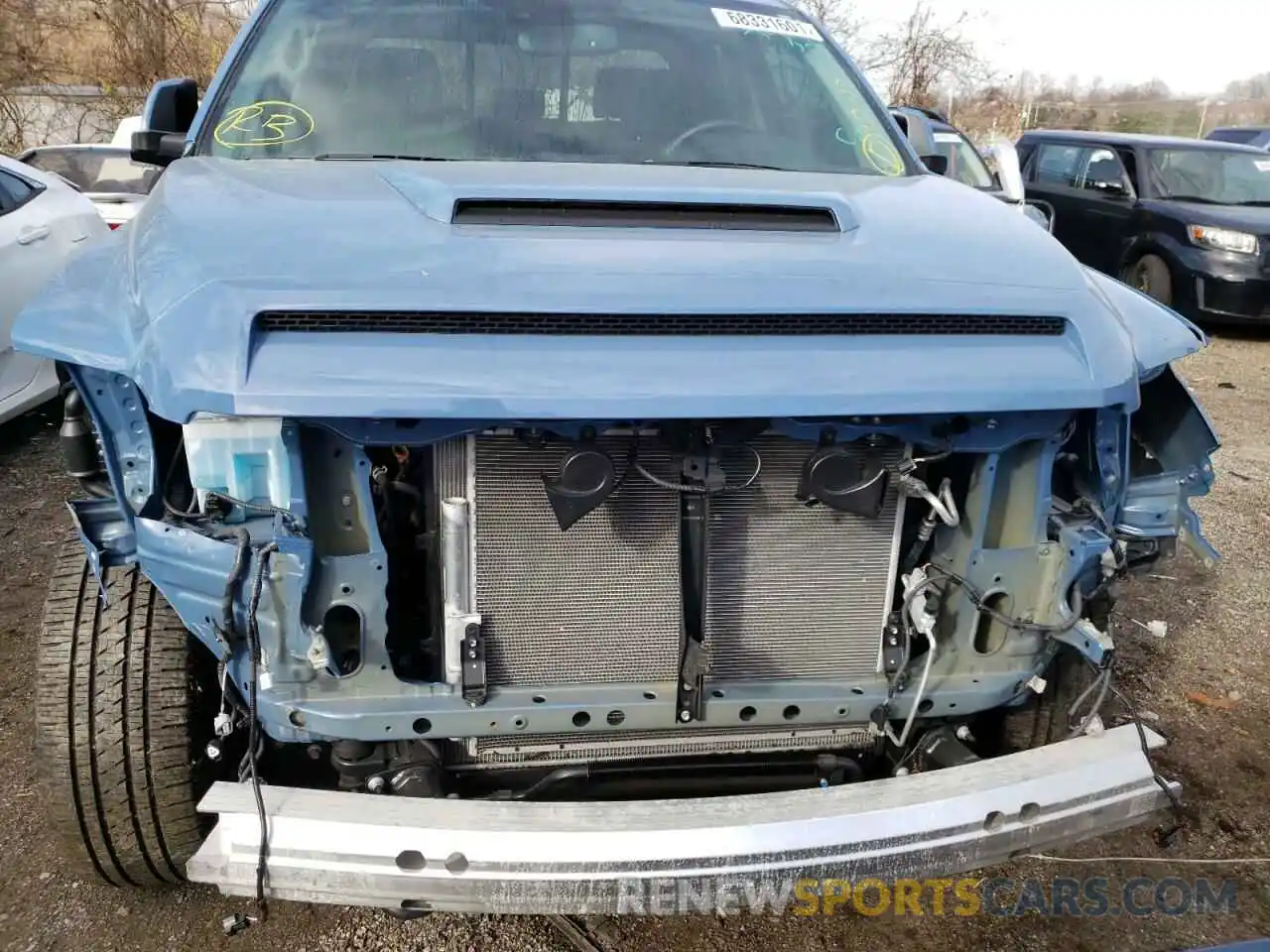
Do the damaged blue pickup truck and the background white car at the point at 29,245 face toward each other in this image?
no

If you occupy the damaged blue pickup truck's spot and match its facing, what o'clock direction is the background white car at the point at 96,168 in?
The background white car is roughly at 5 o'clock from the damaged blue pickup truck.

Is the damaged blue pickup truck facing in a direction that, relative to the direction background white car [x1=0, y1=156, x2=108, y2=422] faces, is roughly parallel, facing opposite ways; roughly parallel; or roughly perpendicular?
roughly parallel

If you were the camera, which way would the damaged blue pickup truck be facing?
facing the viewer

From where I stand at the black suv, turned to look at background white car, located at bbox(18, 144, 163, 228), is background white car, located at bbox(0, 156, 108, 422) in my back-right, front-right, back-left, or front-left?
front-left

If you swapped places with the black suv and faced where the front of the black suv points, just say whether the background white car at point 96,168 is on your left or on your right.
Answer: on your right

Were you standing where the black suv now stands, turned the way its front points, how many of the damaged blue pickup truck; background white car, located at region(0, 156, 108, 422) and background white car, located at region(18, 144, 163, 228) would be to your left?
0

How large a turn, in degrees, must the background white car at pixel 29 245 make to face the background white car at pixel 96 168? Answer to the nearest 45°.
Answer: approximately 135° to its right

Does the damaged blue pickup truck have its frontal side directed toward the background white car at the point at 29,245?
no

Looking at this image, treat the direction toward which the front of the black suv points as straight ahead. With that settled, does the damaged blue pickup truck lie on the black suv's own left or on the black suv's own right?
on the black suv's own right

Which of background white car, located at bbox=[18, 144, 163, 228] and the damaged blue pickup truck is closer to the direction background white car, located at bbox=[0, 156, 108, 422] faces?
the damaged blue pickup truck

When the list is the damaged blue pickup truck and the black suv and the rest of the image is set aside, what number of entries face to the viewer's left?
0

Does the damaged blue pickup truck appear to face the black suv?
no

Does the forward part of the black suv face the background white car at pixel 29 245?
no

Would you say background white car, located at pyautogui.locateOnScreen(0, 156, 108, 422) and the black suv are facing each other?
no

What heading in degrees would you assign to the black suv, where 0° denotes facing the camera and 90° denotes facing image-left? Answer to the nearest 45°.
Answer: approximately 315°

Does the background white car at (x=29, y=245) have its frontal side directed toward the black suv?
no

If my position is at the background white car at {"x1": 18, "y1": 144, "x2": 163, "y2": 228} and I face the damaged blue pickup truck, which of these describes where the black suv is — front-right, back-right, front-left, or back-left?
front-left

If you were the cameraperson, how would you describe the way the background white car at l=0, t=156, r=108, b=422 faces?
facing the viewer and to the left of the viewer
